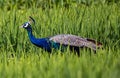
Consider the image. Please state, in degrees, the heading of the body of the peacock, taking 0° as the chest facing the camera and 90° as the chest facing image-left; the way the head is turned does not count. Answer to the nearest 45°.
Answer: approximately 90°
